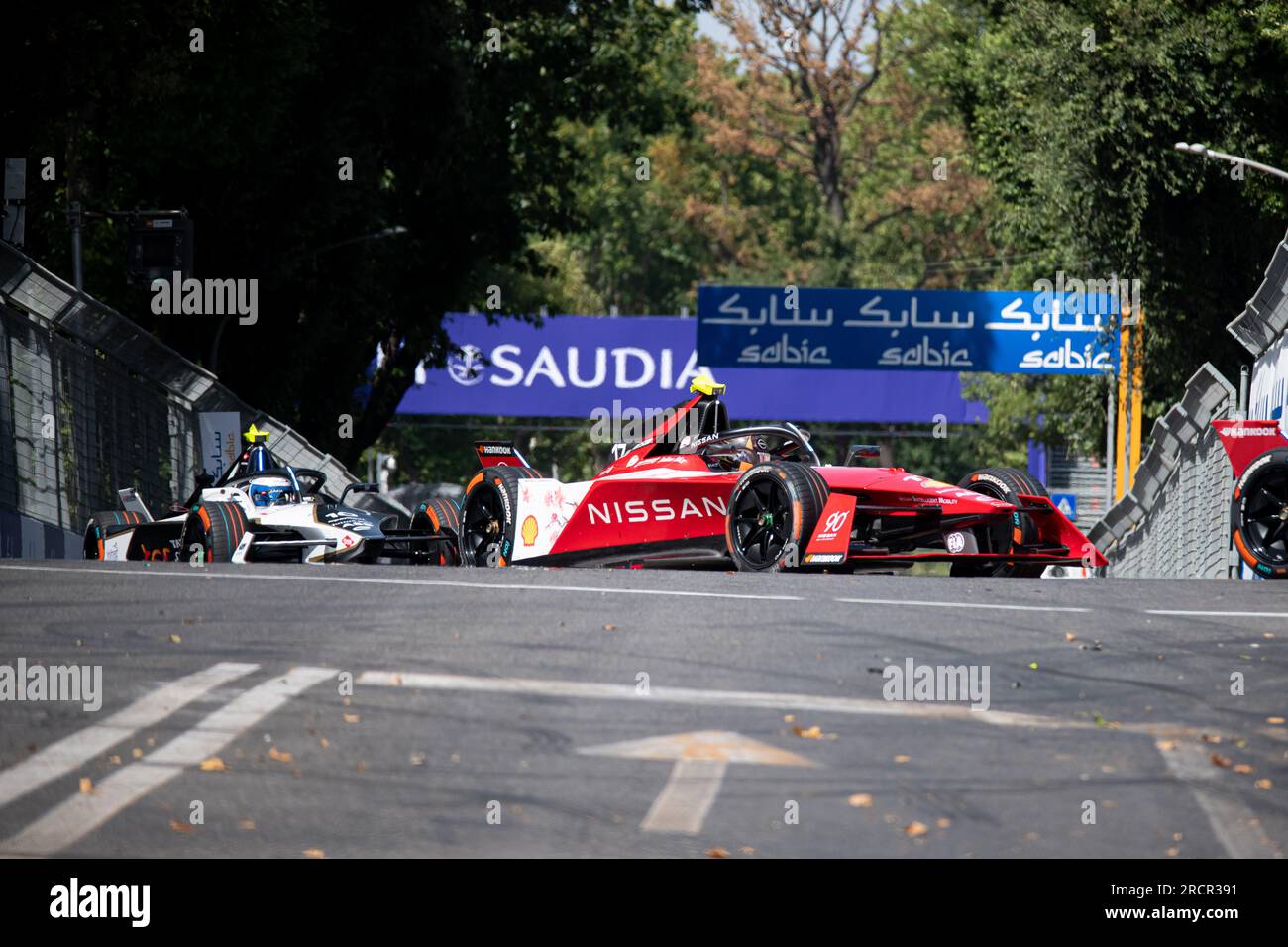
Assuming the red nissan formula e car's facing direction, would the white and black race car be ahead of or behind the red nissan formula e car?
behind

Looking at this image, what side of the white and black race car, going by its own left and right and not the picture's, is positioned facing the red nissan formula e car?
front

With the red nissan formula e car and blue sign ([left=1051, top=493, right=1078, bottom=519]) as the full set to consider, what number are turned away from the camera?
0

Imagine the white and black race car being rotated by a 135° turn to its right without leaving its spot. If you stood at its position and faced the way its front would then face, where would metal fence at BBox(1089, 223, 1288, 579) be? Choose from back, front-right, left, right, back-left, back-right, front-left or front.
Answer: back

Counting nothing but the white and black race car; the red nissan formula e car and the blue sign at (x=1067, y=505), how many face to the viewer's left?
0

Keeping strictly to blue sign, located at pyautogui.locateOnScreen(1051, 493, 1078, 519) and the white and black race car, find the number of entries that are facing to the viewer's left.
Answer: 0

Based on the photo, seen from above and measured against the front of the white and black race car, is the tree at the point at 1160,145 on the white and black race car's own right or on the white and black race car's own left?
on the white and black race car's own left

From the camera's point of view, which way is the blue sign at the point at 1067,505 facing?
toward the camera

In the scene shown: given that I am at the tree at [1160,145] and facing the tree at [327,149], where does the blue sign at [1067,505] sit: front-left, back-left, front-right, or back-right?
front-left

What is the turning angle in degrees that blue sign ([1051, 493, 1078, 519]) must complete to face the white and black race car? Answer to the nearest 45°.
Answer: approximately 45° to its right

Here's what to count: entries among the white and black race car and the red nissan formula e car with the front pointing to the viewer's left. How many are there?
0

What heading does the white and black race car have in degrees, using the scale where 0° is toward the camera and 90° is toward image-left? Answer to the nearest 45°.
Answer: approximately 315°

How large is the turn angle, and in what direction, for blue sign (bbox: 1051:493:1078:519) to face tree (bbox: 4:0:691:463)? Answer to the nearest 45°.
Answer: approximately 90° to its right

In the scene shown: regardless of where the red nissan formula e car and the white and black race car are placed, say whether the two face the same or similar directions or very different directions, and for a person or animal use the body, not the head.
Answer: same or similar directions

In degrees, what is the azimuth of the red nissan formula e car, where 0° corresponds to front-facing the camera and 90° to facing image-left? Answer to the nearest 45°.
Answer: approximately 315°

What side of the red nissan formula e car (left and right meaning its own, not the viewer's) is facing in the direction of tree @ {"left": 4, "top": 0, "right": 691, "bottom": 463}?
back
